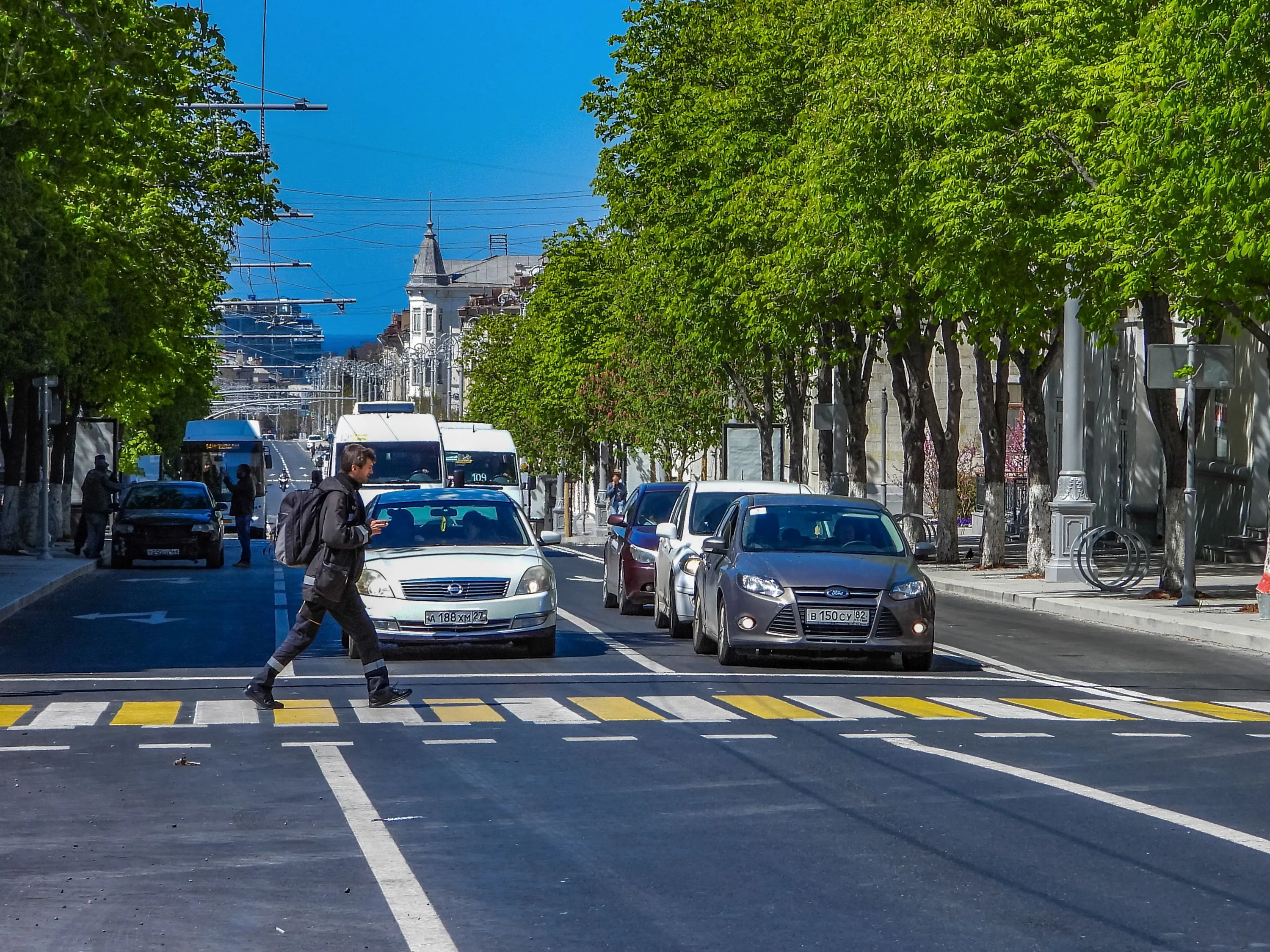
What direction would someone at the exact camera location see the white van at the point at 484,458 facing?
facing the viewer

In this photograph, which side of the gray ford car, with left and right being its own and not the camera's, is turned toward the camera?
front

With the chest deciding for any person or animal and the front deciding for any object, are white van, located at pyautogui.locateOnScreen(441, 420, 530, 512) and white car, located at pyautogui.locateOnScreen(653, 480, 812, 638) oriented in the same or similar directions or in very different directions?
same or similar directions

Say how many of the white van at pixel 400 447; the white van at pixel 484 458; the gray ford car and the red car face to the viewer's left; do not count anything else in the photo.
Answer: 0

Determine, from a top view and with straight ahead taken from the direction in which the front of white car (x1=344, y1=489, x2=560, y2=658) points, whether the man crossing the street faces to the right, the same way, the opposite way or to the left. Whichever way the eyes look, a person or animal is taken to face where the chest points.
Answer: to the left

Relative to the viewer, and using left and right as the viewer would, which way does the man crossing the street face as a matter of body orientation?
facing to the right of the viewer

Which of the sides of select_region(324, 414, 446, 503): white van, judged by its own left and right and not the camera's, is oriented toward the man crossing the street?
front

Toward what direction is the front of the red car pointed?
toward the camera

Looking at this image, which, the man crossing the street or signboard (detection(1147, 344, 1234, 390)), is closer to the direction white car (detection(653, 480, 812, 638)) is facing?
the man crossing the street

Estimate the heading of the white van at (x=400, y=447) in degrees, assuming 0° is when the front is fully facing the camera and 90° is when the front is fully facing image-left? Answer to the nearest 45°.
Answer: approximately 0°

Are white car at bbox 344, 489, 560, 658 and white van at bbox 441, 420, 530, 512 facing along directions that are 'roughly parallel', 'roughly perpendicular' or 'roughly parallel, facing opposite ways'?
roughly parallel

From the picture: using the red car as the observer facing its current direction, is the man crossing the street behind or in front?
in front

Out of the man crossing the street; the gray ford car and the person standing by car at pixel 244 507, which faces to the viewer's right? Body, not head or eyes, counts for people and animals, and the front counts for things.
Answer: the man crossing the street

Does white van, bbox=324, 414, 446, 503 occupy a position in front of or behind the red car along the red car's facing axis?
behind

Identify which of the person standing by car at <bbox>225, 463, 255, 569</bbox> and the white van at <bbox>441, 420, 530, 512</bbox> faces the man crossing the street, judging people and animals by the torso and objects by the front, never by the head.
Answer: the white van

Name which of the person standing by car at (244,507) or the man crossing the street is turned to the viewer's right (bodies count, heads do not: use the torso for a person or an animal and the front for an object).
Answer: the man crossing the street
